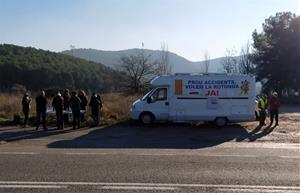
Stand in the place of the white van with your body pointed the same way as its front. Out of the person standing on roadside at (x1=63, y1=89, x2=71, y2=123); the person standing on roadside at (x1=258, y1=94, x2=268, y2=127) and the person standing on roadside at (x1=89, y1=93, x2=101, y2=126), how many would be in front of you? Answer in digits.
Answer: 2

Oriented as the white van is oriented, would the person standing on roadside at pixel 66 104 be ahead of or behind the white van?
ahead

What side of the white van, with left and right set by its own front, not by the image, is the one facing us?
left

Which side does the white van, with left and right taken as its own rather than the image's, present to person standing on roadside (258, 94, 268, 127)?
back

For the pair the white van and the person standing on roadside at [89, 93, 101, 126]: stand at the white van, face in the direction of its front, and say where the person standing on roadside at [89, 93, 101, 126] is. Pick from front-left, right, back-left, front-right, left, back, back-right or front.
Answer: front

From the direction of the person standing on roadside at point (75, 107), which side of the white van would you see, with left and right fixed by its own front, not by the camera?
front
